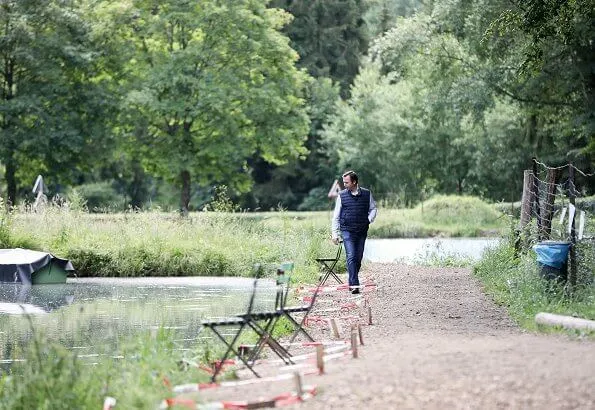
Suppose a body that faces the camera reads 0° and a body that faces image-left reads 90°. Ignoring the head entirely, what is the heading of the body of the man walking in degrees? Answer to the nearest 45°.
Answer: approximately 0°

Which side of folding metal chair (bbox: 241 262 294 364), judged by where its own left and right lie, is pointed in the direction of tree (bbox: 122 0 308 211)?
right

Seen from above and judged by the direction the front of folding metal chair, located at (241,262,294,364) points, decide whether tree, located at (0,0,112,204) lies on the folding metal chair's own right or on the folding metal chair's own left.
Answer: on the folding metal chair's own right

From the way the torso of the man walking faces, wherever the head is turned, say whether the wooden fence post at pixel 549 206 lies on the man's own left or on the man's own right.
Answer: on the man's own left

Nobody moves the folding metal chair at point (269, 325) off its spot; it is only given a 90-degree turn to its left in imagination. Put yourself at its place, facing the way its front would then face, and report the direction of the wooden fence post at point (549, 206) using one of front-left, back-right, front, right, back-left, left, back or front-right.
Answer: back-left

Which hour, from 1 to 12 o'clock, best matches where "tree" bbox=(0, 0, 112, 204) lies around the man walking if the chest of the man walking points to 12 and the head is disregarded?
The tree is roughly at 5 o'clock from the man walking.

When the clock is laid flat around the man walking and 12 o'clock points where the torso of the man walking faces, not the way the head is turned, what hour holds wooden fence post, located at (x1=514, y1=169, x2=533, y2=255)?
The wooden fence post is roughly at 8 o'clock from the man walking.

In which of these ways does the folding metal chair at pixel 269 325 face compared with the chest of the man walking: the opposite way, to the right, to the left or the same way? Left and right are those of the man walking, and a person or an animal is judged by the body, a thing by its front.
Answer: to the right

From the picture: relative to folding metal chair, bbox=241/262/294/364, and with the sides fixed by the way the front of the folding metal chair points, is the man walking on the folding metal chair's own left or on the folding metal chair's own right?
on the folding metal chair's own right

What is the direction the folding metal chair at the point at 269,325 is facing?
to the viewer's left

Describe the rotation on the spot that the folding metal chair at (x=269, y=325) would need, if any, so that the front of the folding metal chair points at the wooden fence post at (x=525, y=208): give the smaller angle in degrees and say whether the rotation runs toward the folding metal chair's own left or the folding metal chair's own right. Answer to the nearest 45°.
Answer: approximately 135° to the folding metal chair's own right

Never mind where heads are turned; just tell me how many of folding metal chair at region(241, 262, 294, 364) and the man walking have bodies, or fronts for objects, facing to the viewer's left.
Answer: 1
